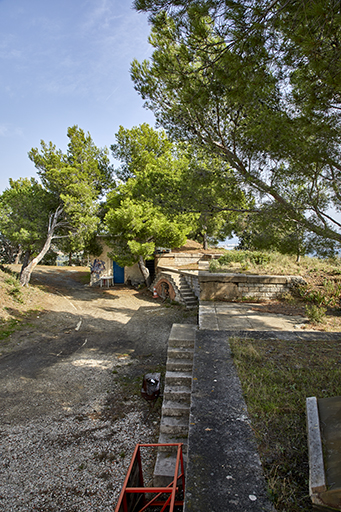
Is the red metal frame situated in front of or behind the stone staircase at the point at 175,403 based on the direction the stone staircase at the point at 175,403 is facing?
in front

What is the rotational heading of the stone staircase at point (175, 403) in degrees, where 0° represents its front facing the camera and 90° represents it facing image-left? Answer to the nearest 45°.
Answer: approximately 0°

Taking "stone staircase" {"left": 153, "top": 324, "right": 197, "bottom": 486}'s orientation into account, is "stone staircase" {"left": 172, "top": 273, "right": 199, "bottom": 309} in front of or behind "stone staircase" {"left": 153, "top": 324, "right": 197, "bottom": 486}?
behind

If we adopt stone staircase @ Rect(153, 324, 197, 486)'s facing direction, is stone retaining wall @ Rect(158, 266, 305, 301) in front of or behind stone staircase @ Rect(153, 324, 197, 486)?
behind

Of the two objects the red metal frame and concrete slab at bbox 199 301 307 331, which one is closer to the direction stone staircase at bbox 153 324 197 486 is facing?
the red metal frame

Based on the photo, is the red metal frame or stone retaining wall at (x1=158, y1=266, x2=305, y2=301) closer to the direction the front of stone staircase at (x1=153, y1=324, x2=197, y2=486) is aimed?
the red metal frame

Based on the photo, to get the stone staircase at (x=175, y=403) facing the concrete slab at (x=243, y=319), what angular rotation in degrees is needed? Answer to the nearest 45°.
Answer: approximately 135° to its left

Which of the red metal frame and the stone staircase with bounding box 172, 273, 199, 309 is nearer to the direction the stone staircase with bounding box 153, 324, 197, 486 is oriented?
the red metal frame
